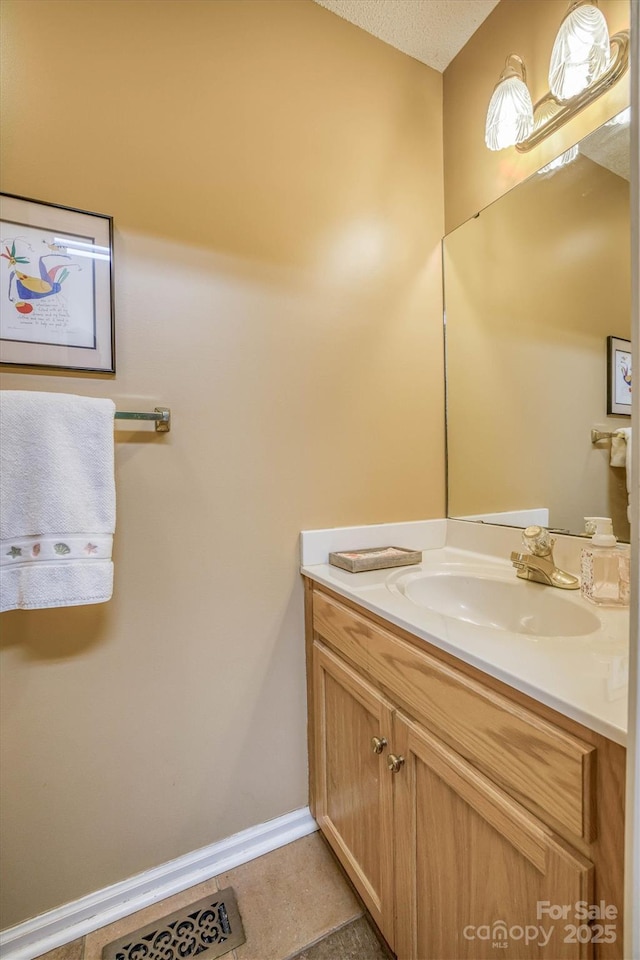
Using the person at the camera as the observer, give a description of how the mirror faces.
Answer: facing the viewer and to the left of the viewer

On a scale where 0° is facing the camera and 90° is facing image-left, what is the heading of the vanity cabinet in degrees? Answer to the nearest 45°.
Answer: approximately 45°

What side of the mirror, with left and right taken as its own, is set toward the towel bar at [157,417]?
front

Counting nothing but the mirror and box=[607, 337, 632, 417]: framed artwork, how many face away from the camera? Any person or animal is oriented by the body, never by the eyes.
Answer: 0

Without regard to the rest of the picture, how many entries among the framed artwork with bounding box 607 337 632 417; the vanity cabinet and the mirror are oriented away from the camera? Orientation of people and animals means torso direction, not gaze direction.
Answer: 0

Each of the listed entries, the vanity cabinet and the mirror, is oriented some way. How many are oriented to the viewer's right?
0
